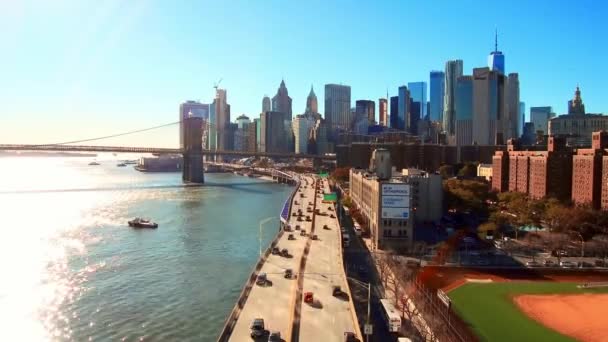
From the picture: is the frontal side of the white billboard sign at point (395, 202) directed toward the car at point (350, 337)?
yes

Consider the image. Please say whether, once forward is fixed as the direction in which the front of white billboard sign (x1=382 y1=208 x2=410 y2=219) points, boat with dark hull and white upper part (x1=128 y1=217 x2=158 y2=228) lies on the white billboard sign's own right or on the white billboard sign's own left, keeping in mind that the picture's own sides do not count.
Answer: on the white billboard sign's own right

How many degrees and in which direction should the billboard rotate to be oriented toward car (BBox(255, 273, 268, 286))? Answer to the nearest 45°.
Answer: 0° — it already faces it

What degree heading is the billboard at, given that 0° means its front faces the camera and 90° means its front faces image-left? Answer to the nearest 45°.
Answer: approximately 0°

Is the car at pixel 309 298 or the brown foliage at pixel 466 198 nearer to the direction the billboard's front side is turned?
the car

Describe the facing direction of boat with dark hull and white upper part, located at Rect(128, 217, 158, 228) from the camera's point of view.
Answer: facing to the right of the viewer
